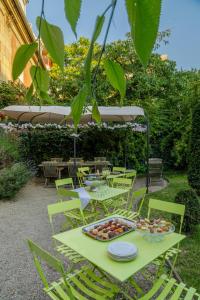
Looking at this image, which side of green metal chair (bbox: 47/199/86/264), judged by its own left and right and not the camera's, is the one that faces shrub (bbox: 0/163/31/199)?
back

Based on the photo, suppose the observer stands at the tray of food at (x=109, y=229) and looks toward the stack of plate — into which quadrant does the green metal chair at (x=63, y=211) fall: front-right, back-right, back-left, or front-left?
back-right

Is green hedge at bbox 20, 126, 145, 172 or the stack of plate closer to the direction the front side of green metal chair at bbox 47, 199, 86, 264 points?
the stack of plate

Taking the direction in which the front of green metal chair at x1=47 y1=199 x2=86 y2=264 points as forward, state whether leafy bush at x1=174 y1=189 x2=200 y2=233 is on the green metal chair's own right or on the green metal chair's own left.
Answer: on the green metal chair's own left

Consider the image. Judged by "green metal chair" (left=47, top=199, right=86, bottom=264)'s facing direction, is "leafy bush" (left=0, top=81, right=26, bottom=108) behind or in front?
behind

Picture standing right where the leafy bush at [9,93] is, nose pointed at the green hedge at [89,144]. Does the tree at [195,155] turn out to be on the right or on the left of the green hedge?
right

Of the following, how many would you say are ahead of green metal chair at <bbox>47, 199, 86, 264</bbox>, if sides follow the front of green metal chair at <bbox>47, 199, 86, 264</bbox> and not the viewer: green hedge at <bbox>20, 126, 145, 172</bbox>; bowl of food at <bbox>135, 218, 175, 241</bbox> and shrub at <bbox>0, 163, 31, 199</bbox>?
1

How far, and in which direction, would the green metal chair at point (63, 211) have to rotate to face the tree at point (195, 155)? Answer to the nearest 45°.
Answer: approximately 90° to its left

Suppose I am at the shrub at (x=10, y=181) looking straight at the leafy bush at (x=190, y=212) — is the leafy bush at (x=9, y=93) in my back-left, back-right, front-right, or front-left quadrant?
back-left

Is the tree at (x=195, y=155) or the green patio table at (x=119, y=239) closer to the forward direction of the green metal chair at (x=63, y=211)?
the green patio table

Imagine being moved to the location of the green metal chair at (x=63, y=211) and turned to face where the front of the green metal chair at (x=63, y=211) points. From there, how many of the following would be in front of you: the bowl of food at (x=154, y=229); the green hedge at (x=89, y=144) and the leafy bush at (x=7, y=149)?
1

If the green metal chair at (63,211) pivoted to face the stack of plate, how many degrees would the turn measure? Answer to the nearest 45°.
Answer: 0° — it already faces it

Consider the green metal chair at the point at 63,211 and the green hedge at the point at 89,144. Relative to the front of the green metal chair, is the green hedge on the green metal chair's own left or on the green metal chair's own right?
on the green metal chair's own left

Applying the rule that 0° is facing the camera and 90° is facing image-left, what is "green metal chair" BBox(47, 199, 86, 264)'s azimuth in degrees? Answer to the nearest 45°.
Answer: approximately 315°
